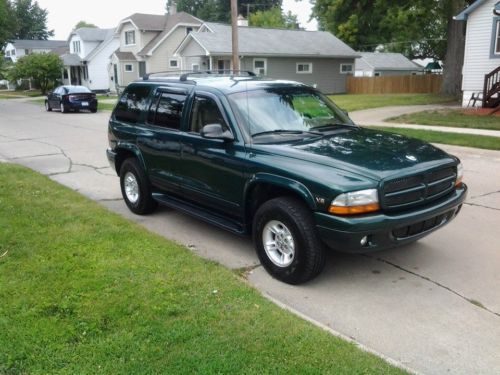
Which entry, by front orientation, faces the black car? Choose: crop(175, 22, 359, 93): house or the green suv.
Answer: the house

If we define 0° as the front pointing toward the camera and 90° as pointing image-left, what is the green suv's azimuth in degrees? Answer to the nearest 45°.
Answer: approximately 315°

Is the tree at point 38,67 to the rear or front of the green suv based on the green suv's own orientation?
to the rear

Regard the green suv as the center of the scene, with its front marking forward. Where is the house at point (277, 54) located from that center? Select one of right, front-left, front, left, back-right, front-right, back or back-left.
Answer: back-left

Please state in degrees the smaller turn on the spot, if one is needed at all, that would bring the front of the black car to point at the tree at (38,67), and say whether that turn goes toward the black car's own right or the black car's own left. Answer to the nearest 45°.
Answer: approximately 45° to the black car's own right

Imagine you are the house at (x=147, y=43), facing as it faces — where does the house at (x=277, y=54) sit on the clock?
the house at (x=277, y=54) is roughly at 9 o'clock from the house at (x=147, y=43).

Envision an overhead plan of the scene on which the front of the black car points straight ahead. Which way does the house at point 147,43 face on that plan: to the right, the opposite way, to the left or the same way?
to the left

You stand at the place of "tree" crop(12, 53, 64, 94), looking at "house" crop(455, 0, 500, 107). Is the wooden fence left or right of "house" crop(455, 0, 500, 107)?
left

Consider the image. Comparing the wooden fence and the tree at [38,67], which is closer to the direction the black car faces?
the tree

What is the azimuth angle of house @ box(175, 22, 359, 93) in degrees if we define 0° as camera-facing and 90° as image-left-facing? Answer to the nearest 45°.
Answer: approximately 45°

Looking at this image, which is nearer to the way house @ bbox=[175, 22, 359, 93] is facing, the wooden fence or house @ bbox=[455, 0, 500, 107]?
the house

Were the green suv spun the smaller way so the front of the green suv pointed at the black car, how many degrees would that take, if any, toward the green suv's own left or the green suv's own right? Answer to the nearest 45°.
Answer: approximately 180°

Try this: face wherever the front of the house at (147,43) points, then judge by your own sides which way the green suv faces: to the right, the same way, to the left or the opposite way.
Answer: to the left
